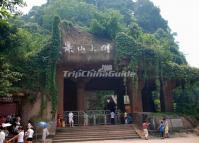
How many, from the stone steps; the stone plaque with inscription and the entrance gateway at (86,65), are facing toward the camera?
3

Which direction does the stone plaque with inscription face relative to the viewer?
toward the camera

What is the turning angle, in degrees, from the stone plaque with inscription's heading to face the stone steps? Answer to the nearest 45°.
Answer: approximately 45° to its right

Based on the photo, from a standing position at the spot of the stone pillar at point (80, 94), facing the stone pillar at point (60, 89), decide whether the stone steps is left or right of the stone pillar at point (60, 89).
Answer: left

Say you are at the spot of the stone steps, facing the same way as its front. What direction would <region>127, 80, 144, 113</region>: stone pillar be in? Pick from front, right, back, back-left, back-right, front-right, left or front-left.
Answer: back-left

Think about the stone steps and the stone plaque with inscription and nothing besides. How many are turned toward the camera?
2

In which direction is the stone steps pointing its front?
toward the camera

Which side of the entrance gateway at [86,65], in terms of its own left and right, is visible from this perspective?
front
